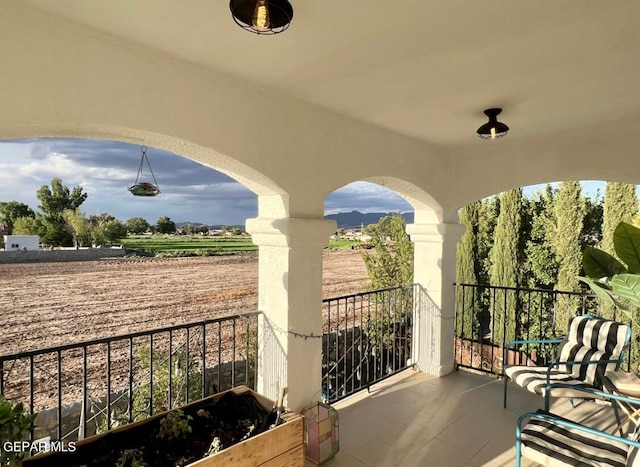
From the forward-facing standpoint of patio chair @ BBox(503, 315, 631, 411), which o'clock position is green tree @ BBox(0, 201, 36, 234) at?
The green tree is roughly at 1 o'clock from the patio chair.

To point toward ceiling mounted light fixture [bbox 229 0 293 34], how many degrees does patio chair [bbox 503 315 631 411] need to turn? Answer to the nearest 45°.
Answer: approximately 45° to its left

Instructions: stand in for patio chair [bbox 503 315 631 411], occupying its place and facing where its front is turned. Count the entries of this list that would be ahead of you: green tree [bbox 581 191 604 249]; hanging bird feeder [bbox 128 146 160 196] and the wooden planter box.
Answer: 2

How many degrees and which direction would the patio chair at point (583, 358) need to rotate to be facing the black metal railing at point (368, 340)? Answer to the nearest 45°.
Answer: approximately 45° to its right

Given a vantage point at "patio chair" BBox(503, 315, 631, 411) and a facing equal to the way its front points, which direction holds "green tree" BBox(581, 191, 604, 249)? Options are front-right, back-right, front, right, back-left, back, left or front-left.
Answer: back-right

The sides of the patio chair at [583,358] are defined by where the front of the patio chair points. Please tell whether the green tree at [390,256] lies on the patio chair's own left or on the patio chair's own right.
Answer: on the patio chair's own right

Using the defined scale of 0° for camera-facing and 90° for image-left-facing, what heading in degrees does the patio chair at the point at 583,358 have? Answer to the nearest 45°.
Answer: approximately 45°

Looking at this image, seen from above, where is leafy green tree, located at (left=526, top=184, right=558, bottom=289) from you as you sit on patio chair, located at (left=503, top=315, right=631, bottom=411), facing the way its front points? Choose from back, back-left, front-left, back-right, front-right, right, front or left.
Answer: back-right

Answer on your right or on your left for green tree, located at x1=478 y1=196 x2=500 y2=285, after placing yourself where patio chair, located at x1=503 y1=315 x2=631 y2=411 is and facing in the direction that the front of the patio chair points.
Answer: on your right

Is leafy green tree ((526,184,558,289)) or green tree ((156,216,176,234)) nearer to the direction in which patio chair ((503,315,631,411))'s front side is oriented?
the green tree ((156,216,176,234))

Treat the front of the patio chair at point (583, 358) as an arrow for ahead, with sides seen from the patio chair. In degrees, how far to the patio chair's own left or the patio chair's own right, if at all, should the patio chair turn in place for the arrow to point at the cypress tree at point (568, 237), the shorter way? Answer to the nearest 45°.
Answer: approximately 135° to the patio chair's own right
